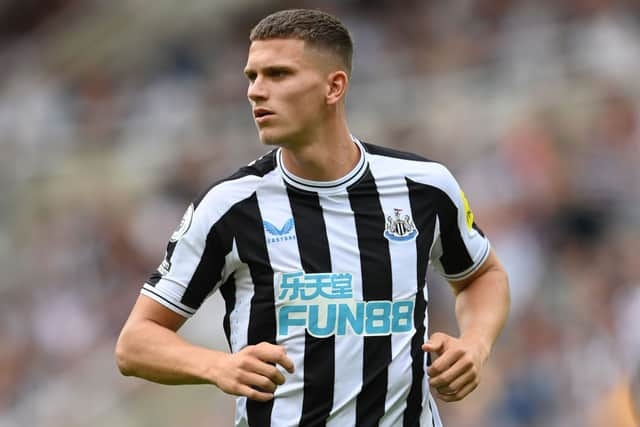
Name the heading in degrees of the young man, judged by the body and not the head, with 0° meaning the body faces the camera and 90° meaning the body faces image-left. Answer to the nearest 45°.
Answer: approximately 0°

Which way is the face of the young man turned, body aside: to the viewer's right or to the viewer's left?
to the viewer's left
